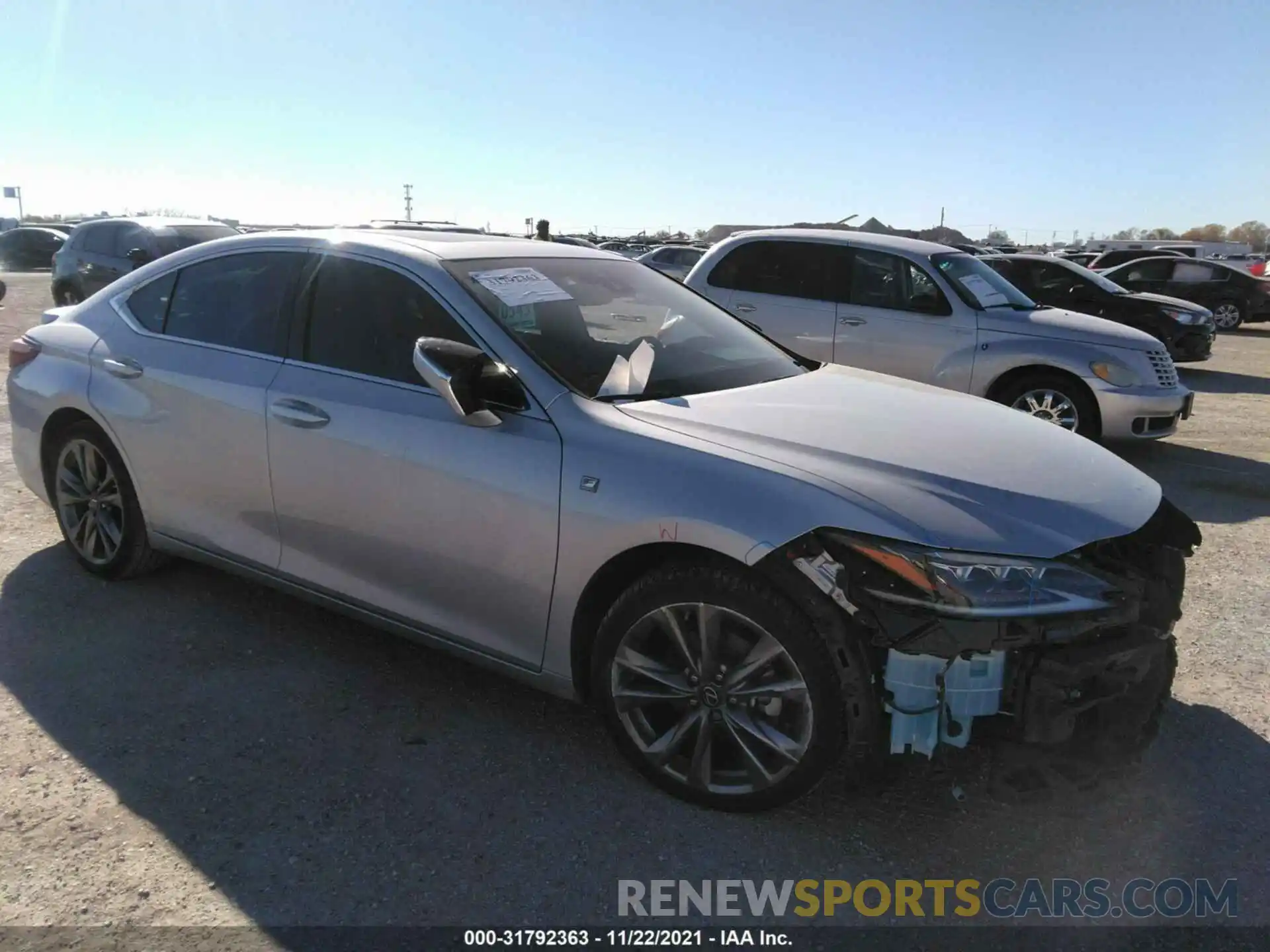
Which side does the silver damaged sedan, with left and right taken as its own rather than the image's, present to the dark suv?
back

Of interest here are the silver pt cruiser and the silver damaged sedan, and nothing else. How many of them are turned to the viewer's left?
0

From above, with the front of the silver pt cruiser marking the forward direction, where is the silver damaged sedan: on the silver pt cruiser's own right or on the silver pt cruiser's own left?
on the silver pt cruiser's own right

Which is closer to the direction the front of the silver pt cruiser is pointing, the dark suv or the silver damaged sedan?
the silver damaged sedan

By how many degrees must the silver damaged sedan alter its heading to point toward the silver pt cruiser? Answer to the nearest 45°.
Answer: approximately 90° to its left

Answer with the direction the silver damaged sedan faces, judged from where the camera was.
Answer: facing the viewer and to the right of the viewer

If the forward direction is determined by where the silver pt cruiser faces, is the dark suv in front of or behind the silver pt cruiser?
behind
